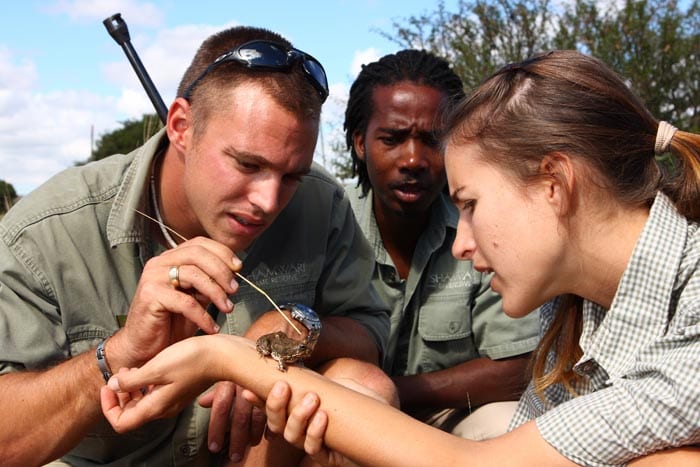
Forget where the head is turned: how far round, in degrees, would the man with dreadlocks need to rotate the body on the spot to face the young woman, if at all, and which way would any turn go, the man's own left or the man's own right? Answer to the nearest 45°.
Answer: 0° — they already face them

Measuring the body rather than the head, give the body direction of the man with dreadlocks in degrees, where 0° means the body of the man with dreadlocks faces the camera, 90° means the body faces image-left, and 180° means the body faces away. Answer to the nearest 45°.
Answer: approximately 0°

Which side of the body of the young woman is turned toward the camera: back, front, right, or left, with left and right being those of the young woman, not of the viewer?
left

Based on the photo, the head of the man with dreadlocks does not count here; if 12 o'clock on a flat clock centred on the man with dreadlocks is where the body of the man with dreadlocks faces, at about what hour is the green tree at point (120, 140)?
The green tree is roughly at 5 o'clock from the man with dreadlocks.

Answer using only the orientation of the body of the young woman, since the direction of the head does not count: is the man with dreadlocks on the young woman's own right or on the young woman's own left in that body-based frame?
on the young woman's own right

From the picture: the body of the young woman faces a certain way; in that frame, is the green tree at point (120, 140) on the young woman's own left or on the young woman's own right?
on the young woman's own right

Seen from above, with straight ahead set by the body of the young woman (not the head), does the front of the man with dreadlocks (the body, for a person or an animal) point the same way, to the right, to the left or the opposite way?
to the left

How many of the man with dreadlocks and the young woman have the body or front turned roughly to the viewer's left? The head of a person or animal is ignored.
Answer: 1
